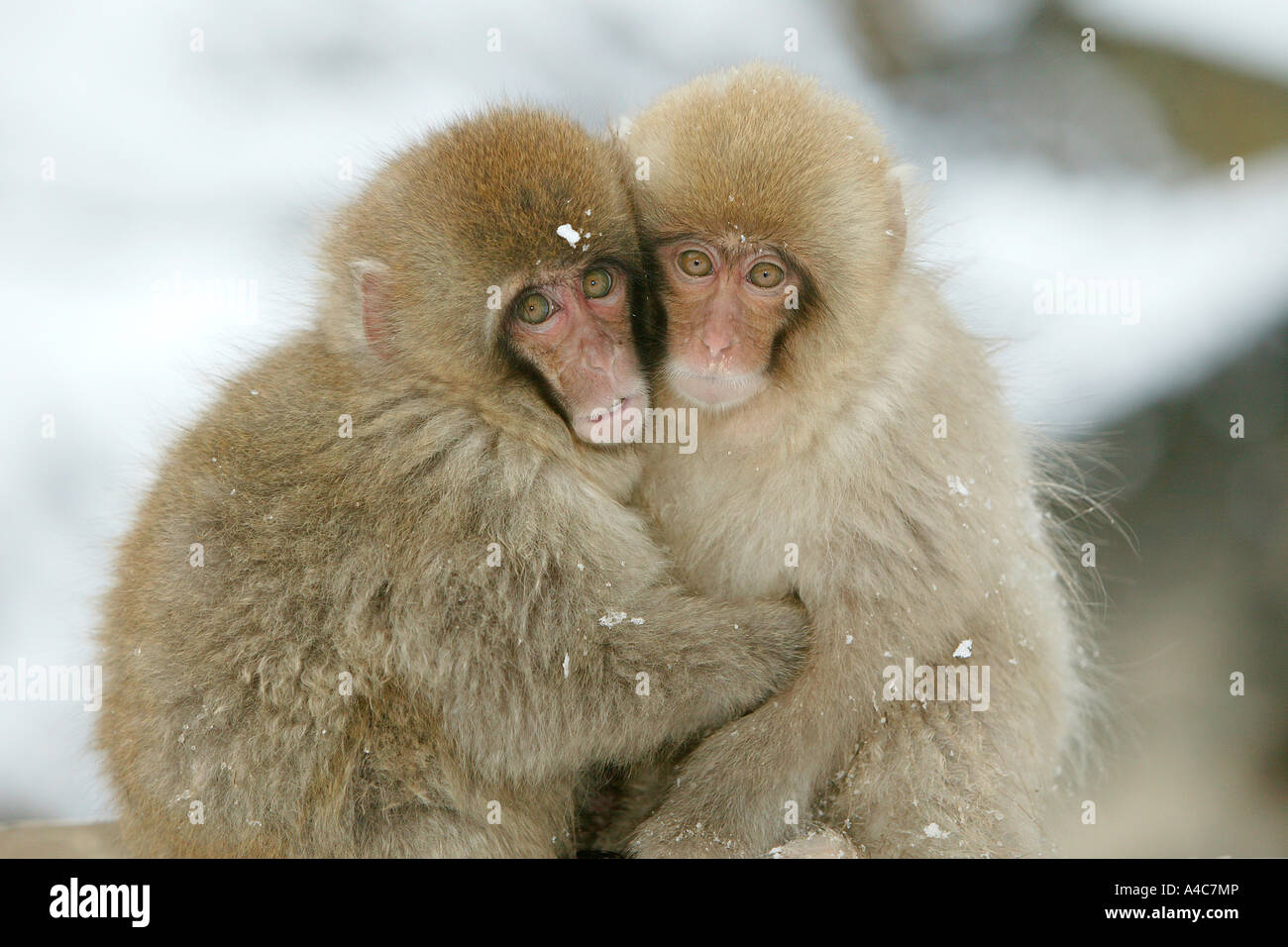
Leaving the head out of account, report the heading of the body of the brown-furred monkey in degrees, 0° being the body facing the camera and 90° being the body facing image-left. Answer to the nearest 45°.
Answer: approximately 270°

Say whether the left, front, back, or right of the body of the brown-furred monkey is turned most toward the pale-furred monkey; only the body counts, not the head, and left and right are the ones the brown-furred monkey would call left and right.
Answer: front
